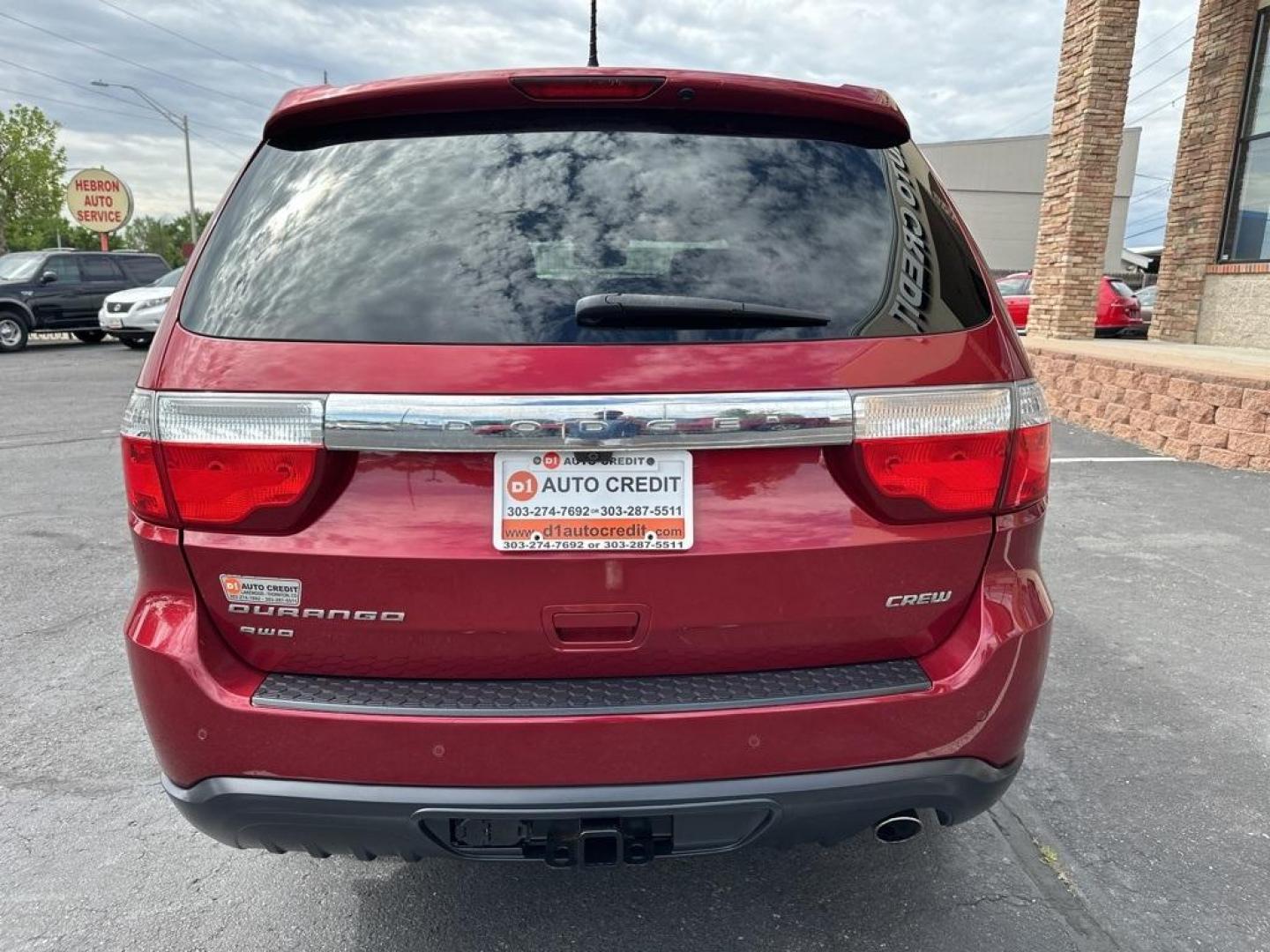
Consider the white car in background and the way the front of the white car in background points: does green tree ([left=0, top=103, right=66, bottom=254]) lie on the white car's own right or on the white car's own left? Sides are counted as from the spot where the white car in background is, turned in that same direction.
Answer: on the white car's own right

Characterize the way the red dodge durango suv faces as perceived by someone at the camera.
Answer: facing away from the viewer

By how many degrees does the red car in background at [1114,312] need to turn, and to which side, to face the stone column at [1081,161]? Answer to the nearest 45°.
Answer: approximately 135° to its left

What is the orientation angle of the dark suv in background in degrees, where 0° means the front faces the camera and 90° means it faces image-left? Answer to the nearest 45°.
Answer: approximately 45°

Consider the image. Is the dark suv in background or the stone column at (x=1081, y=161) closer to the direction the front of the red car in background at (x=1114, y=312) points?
the dark suv in background

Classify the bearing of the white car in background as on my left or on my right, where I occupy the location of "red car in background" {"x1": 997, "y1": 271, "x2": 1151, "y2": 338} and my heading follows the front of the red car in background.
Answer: on my left

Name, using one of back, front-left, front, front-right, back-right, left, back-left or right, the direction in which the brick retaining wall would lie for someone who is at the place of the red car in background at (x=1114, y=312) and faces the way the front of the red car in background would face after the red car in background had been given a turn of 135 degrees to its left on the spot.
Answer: front

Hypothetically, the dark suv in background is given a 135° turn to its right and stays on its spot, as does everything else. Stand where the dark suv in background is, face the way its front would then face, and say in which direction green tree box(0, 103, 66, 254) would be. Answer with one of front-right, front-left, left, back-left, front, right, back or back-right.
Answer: front

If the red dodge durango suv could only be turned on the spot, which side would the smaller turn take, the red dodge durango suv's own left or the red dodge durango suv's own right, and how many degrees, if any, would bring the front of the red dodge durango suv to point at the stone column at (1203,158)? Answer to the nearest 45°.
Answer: approximately 45° to the red dodge durango suv's own right
